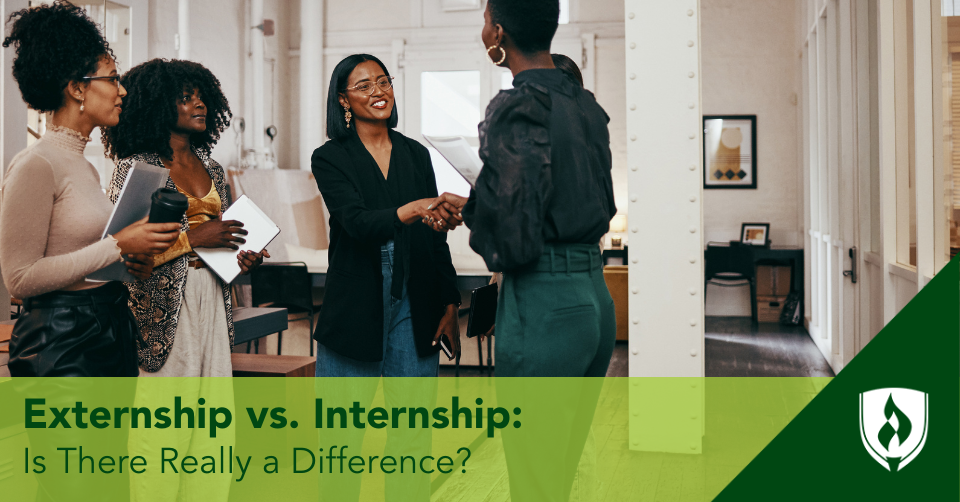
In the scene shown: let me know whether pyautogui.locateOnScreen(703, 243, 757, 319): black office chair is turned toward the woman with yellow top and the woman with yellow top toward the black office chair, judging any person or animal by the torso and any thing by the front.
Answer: no

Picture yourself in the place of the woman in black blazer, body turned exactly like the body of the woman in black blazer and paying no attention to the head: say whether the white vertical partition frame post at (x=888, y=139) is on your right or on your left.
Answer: on your left

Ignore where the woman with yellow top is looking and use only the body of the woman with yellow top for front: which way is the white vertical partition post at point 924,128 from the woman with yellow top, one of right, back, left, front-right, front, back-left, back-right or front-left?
front-left

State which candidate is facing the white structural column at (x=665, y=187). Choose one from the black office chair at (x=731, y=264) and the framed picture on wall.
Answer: the framed picture on wall

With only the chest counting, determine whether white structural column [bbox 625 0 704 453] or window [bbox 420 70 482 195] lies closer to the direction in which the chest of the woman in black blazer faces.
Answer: the white structural column

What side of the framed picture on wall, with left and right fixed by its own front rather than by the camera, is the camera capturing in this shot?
front

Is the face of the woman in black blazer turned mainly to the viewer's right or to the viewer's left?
to the viewer's right

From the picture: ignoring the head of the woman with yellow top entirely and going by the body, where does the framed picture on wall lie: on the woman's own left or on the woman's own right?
on the woman's own left

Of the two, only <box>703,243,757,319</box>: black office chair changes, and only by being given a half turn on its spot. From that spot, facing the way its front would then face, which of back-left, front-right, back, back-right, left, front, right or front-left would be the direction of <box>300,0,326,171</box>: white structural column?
right

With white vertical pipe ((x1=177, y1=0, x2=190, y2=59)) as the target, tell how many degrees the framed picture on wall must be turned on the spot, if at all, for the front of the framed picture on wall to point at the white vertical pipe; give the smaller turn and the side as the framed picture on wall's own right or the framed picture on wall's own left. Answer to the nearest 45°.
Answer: approximately 45° to the framed picture on wall's own right

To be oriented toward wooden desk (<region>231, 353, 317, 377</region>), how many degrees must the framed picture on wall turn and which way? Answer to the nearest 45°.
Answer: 0° — it already faces it

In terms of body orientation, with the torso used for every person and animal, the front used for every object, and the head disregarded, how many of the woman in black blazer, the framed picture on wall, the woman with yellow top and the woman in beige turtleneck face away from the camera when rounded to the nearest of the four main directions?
0

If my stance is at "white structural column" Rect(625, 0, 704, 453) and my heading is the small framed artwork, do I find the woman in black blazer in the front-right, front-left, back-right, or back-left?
back-left

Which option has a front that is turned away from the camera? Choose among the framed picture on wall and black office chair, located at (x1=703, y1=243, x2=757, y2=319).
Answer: the black office chair

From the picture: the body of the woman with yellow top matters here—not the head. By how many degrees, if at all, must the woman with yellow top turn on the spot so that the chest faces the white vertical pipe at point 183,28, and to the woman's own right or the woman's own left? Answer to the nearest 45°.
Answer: approximately 135° to the woman's own left

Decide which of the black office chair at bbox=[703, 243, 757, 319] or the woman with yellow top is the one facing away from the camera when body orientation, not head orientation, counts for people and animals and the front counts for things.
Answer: the black office chair

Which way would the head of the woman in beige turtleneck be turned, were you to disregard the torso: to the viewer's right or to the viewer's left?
to the viewer's right

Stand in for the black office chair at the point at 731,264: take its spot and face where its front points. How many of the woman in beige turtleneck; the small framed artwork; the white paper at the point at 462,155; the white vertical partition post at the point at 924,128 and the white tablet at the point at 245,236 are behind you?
4

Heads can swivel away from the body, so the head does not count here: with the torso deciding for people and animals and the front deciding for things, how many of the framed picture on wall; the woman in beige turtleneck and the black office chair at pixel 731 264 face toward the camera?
1

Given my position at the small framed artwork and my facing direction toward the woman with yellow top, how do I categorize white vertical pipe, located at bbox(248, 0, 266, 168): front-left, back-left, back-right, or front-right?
front-right

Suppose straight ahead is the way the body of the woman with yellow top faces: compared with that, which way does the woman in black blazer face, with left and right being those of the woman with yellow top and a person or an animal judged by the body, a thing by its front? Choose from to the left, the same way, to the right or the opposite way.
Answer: the same way

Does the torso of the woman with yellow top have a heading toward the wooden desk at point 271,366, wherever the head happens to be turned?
no
